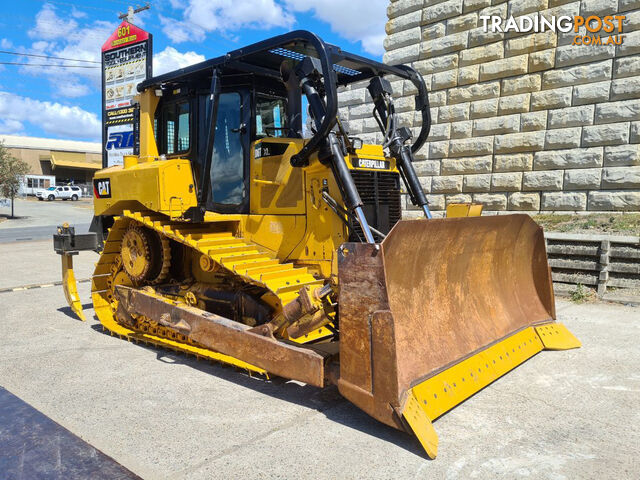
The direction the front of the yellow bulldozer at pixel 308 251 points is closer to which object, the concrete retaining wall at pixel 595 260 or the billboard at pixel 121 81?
the concrete retaining wall

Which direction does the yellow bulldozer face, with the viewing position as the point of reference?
facing the viewer and to the right of the viewer

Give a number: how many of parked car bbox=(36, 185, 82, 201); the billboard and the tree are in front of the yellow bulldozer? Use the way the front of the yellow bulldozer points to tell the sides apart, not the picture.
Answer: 0

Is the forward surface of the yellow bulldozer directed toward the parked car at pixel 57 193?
no

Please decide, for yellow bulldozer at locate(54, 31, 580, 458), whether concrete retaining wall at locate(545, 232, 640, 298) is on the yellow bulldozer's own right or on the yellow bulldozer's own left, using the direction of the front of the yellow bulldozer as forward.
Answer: on the yellow bulldozer's own left

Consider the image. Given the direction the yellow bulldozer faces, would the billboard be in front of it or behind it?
behind

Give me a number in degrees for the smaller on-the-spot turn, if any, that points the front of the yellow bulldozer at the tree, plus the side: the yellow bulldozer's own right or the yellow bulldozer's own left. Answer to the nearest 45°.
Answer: approximately 180°
